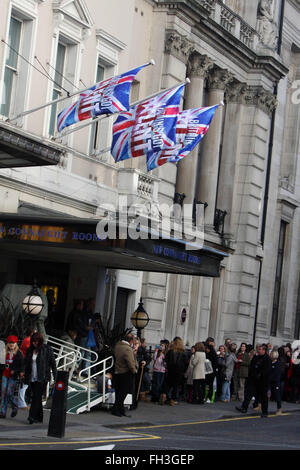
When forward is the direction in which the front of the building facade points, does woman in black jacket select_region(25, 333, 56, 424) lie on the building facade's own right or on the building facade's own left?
on the building facade's own right

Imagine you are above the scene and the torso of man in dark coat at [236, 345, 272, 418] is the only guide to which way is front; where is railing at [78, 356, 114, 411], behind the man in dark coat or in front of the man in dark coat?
in front

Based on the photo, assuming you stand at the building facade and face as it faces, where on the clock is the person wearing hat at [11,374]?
The person wearing hat is roughly at 2 o'clock from the building facade.

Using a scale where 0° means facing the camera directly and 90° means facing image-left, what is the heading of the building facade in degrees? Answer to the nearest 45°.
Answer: approximately 315°

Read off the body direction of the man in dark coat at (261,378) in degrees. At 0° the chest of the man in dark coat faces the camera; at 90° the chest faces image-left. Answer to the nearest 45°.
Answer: approximately 45°

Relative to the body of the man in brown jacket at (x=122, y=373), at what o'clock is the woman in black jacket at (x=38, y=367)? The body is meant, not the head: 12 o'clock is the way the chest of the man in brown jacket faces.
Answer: The woman in black jacket is roughly at 6 o'clock from the man in brown jacket.
